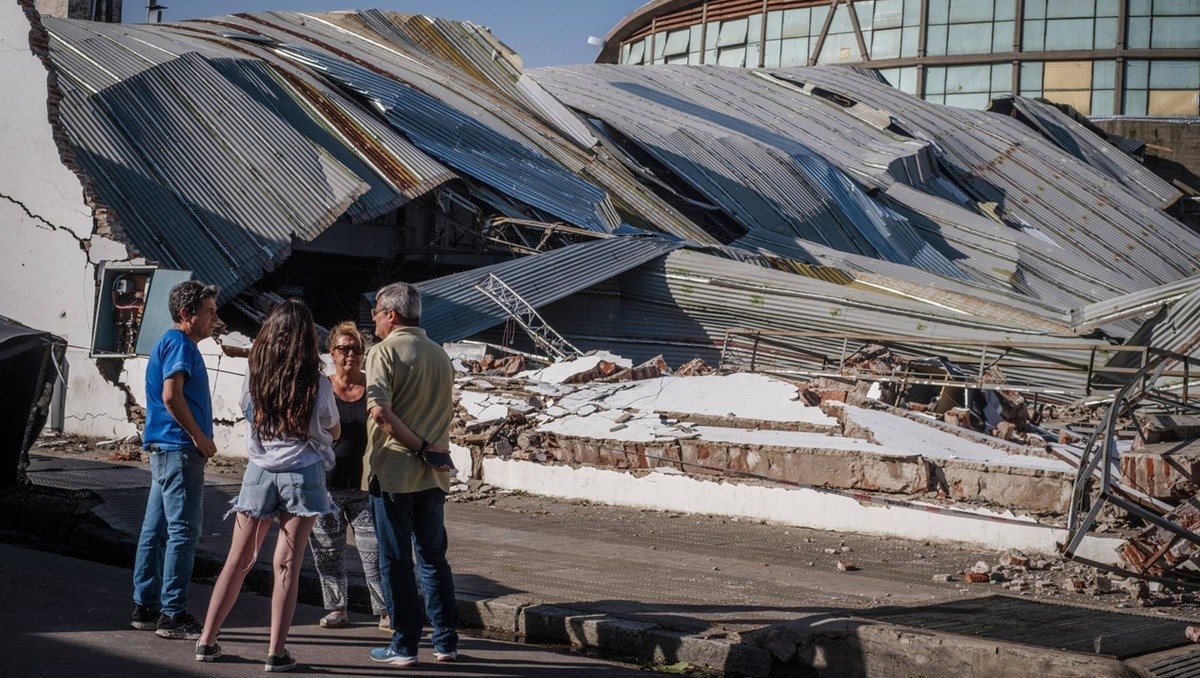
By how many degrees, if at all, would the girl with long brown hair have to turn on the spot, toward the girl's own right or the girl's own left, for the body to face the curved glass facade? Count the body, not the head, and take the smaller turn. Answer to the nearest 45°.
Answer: approximately 45° to the girl's own right

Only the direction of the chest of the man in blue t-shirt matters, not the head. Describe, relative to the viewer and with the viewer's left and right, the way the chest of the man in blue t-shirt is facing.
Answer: facing to the right of the viewer

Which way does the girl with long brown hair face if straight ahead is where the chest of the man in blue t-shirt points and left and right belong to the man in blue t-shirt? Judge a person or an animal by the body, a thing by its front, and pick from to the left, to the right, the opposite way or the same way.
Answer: to the left

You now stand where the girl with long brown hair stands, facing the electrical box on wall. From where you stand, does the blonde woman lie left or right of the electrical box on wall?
right

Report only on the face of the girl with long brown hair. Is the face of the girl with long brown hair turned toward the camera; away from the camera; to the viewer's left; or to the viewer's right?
away from the camera

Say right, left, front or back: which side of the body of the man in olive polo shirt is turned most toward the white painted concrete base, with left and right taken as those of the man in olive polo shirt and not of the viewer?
right

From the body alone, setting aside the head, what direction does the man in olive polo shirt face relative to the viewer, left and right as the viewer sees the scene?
facing away from the viewer and to the left of the viewer

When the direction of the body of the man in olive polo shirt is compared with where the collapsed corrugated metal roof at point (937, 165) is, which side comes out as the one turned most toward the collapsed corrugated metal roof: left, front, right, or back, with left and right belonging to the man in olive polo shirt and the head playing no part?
right

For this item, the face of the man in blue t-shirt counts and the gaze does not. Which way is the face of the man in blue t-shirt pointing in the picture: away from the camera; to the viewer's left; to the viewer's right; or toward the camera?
to the viewer's right

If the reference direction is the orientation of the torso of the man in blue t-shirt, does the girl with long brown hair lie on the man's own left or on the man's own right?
on the man's own right
